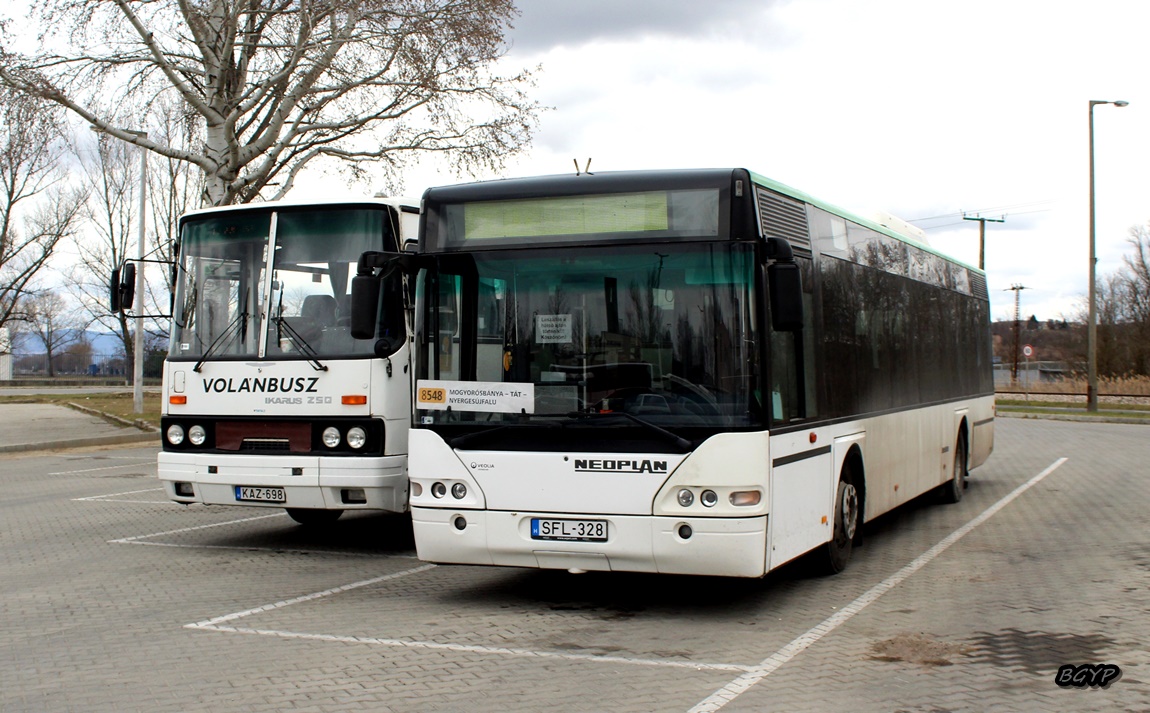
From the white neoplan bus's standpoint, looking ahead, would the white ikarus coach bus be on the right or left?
on its right

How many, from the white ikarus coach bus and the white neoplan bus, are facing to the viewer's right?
0

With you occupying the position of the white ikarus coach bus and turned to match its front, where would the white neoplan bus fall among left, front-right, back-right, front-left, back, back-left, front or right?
left

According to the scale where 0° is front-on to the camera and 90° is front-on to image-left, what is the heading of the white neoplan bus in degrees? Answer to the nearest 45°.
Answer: approximately 45°

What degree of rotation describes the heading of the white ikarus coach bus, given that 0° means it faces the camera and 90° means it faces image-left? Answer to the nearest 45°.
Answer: approximately 45°
